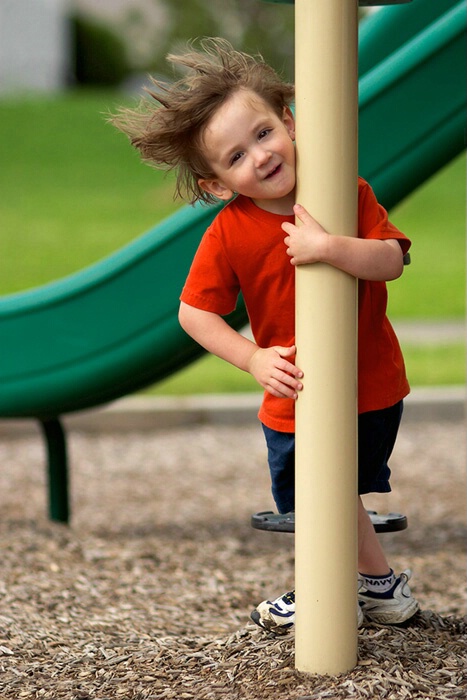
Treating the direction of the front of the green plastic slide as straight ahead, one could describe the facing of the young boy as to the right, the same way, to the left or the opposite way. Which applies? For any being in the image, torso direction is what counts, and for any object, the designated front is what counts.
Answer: to the left

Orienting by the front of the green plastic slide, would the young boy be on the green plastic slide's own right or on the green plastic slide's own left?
on the green plastic slide's own left

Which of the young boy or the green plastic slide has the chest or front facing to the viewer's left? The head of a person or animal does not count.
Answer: the green plastic slide

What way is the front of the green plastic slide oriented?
to the viewer's left

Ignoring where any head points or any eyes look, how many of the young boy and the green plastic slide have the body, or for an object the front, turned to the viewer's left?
1

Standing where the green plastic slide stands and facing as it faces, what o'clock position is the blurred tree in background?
The blurred tree in background is roughly at 3 o'clock from the green plastic slide.

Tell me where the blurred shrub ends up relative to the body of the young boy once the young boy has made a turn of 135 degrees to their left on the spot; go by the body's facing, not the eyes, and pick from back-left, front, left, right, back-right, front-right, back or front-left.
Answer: front-left

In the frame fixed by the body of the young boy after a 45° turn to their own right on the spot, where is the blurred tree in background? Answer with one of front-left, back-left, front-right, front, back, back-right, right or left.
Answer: back-right

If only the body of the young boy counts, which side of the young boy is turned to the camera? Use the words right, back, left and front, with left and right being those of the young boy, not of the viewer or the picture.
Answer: front
